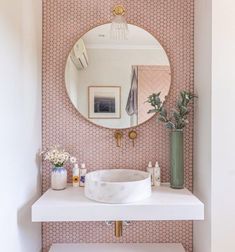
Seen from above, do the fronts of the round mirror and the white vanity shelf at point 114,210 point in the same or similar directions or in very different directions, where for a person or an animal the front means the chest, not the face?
same or similar directions

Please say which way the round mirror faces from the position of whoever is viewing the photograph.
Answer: facing the viewer

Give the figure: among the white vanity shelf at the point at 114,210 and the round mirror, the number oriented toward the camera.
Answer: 2
